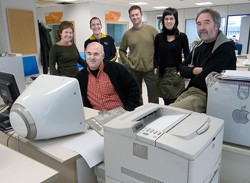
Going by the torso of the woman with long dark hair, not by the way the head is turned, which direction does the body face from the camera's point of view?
toward the camera

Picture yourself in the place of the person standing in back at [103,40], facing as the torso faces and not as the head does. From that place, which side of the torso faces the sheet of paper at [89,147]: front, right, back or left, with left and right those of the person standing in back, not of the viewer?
front

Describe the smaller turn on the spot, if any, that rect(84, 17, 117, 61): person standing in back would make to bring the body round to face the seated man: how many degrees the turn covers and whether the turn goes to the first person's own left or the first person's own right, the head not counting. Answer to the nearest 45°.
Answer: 0° — they already face them

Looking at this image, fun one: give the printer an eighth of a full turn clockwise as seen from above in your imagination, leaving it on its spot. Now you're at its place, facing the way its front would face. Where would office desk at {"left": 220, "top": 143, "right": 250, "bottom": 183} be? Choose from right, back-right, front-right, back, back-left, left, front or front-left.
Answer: back-left

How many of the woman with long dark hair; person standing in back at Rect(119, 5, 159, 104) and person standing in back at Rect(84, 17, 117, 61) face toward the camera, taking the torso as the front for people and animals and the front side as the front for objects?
3

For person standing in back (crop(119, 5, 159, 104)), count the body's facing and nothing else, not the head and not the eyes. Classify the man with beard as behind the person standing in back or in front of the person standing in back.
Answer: in front

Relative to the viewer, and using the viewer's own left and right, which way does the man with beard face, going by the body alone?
facing the viewer and to the left of the viewer

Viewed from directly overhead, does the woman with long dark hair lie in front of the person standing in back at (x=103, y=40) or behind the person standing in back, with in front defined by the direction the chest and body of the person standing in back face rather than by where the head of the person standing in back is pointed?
in front

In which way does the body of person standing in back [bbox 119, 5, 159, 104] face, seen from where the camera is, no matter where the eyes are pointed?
toward the camera

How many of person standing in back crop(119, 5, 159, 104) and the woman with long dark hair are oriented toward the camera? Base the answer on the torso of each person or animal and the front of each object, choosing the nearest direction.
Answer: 2

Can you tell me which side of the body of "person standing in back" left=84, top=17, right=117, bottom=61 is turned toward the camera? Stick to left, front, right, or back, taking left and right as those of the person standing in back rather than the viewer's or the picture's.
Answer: front

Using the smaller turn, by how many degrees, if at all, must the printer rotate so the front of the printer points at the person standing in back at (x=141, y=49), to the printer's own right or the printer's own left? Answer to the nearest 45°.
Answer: approximately 135° to the printer's own left

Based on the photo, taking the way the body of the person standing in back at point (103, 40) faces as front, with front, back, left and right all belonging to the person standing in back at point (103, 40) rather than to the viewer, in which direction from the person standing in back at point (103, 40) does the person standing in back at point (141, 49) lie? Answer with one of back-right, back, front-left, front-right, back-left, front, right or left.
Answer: front-left

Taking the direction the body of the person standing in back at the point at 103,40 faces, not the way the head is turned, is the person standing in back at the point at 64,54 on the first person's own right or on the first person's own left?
on the first person's own right
